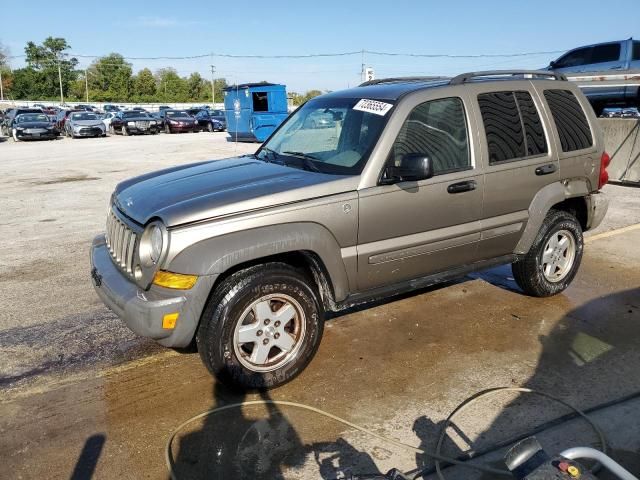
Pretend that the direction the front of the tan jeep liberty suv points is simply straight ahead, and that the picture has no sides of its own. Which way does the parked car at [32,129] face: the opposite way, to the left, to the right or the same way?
to the left

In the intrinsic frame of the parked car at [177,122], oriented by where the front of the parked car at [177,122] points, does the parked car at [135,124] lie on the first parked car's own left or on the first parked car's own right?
on the first parked car's own right

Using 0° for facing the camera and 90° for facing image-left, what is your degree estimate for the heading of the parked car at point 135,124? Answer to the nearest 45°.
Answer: approximately 315°

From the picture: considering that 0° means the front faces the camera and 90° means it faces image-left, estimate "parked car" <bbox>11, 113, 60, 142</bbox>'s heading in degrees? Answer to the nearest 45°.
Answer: approximately 0°

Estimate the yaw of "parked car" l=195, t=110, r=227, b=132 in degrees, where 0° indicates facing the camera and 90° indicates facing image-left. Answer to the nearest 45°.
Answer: approximately 315°

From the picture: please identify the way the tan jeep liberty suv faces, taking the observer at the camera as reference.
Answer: facing the viewer and to the left of the viewer

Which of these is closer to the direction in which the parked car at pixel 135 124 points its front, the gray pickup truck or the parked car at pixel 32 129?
the gray pickup truck

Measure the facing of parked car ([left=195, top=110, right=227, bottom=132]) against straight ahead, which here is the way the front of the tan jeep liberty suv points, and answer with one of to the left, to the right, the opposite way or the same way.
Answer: to the left

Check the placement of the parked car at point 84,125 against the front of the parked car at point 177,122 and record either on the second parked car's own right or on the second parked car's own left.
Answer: on the second parked car's own right

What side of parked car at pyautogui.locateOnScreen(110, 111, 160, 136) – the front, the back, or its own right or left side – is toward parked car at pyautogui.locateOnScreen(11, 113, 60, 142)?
right
